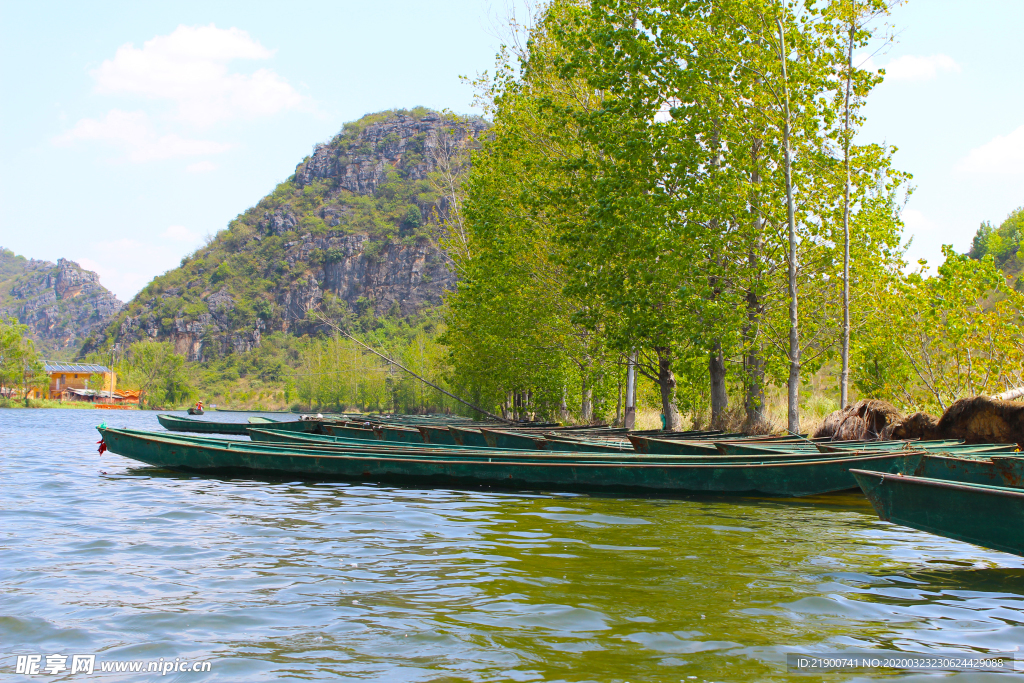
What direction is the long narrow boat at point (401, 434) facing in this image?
to the viewer's left

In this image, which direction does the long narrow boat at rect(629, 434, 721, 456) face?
to the viewer's left

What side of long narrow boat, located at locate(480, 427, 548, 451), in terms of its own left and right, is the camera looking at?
left

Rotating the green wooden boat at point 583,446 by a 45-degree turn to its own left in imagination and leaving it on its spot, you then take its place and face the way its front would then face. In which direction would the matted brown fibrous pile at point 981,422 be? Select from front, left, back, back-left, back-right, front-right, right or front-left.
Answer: back-left

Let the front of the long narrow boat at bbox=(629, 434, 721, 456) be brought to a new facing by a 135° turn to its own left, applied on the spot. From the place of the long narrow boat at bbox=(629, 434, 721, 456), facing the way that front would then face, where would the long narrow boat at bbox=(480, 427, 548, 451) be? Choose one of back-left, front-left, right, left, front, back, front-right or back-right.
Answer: back

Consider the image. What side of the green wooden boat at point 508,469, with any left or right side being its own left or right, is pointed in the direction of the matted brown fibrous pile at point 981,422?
back

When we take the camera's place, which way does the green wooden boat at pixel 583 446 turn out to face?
facing to the left of the viewer

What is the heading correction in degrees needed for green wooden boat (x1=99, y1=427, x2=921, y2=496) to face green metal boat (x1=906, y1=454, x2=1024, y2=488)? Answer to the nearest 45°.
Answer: approximately 135° to its left

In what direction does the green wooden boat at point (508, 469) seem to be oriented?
to the viewer's left

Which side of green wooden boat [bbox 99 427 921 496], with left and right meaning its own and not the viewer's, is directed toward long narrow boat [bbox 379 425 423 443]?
right

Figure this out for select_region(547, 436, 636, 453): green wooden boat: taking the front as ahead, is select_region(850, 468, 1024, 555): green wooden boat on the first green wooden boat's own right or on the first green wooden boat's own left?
on the first green wooden boat's own left

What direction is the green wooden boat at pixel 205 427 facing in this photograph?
to the viewer's left
